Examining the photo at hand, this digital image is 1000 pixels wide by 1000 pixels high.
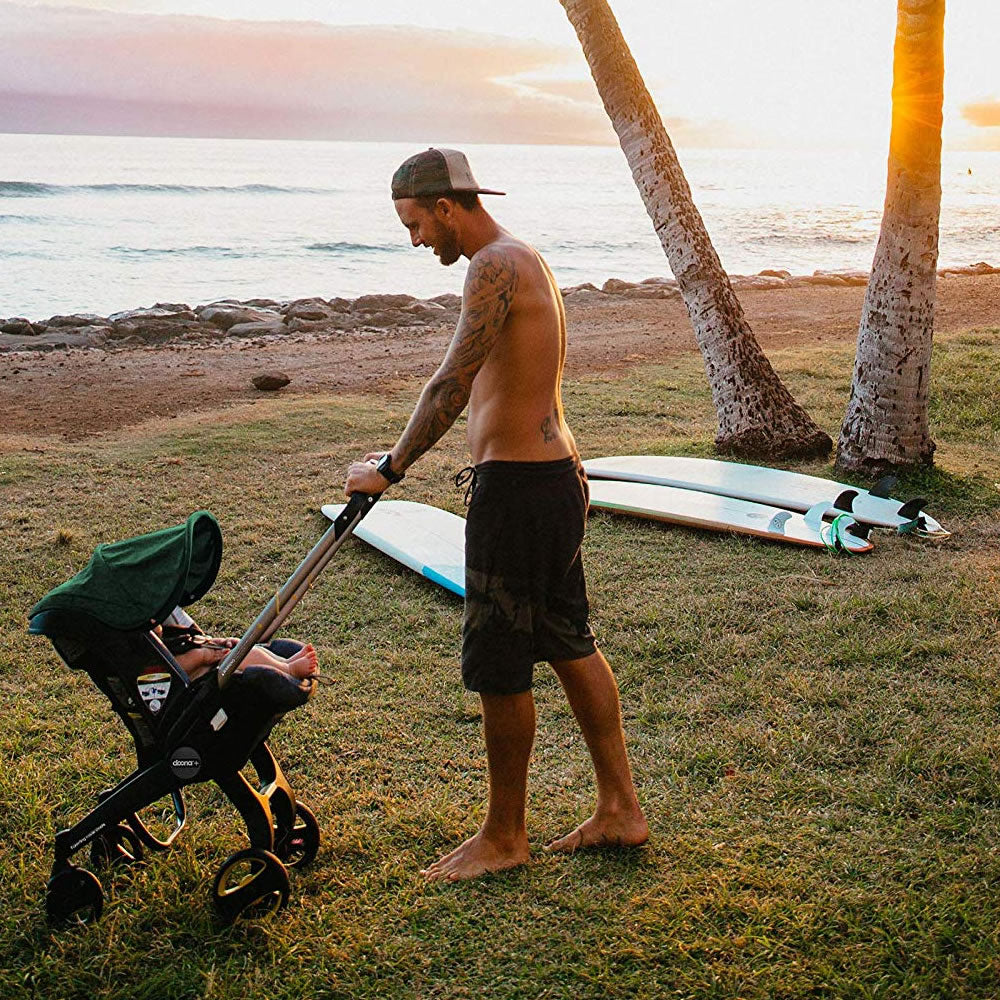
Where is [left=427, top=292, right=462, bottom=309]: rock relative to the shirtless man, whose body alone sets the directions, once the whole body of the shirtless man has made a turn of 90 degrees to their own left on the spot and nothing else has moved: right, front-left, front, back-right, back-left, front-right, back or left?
back

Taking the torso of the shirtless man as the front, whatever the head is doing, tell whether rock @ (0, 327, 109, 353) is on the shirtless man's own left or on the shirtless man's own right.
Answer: on the shirtless man's own right

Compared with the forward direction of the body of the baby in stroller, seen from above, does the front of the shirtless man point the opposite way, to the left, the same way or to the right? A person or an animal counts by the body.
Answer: the opposite way

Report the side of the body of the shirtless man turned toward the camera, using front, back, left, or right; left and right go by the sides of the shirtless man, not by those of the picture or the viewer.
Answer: left

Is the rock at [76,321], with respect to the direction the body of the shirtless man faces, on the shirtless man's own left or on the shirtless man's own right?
on the shirtless man's own right

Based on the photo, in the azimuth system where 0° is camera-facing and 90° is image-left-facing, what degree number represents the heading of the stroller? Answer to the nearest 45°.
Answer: approximately 90°

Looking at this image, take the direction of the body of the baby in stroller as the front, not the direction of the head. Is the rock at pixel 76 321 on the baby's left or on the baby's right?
on the baby's left

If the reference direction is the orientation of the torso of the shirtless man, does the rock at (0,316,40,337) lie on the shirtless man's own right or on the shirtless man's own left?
on the shirtless man's own right

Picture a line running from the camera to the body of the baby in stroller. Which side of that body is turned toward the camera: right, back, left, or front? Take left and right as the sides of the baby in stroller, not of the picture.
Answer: right

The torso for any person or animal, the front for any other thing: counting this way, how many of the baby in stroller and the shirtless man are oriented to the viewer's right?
1

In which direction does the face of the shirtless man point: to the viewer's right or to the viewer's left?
to the viewer's left

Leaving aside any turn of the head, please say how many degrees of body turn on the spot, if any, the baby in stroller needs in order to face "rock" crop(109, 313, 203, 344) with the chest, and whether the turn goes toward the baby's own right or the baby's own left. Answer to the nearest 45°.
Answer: approximately 90° to the baby's own left

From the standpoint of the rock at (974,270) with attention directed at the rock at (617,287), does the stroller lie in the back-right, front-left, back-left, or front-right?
front-left
